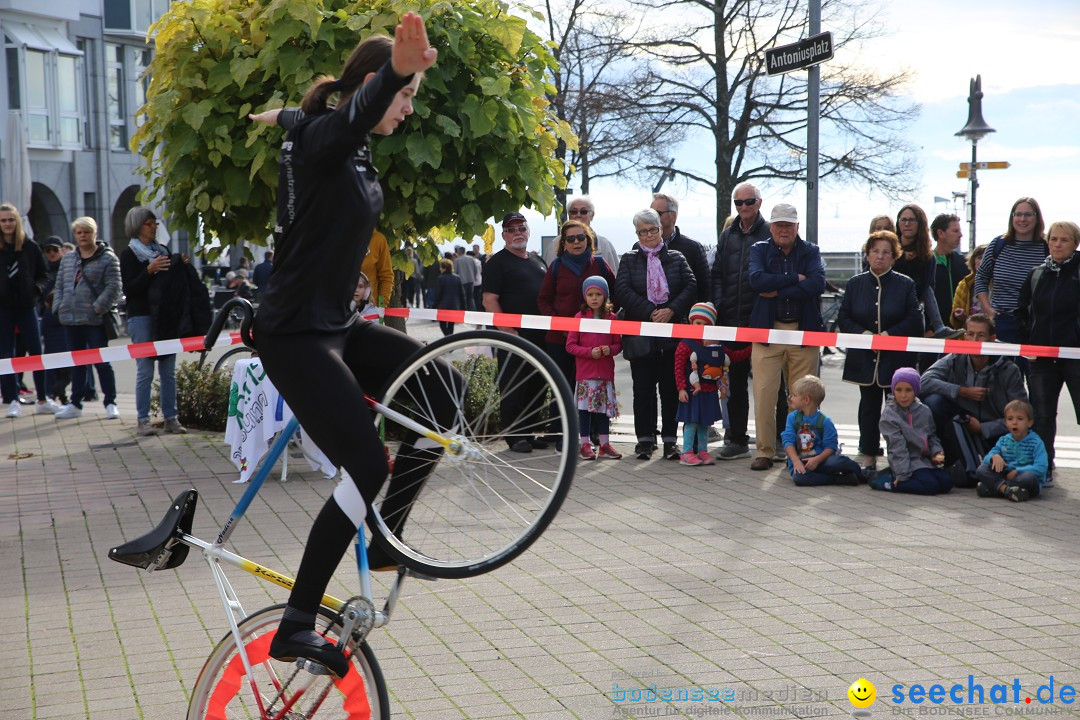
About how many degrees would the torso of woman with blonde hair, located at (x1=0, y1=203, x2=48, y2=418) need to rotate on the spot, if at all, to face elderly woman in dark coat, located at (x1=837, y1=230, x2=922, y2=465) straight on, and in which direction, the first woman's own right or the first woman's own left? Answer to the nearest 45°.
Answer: approximately 45° to the first woman's own left

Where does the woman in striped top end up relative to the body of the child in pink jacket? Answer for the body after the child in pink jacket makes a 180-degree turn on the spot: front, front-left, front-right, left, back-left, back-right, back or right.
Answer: right

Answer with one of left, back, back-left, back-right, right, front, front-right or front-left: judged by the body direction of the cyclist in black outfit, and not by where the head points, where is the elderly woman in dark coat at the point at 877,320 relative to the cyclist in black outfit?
front-left

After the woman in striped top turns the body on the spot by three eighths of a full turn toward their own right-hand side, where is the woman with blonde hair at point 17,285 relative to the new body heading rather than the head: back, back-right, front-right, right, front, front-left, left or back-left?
front-left

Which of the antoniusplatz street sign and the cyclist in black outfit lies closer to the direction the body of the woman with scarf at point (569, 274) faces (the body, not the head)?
the cyclist in black outfit

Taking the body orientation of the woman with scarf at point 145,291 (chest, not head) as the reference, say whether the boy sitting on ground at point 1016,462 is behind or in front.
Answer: in front

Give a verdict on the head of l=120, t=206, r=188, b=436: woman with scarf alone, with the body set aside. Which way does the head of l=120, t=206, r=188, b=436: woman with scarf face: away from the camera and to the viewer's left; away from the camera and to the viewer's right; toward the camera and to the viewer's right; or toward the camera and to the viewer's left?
toward the camera and to the viewer's right

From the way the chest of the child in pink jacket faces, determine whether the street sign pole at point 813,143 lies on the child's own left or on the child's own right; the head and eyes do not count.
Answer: on the child's own left

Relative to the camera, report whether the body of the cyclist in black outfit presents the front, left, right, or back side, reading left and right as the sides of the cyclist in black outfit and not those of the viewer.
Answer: right

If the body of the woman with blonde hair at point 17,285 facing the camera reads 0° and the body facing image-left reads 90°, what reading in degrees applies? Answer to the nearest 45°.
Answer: approximately 0°
